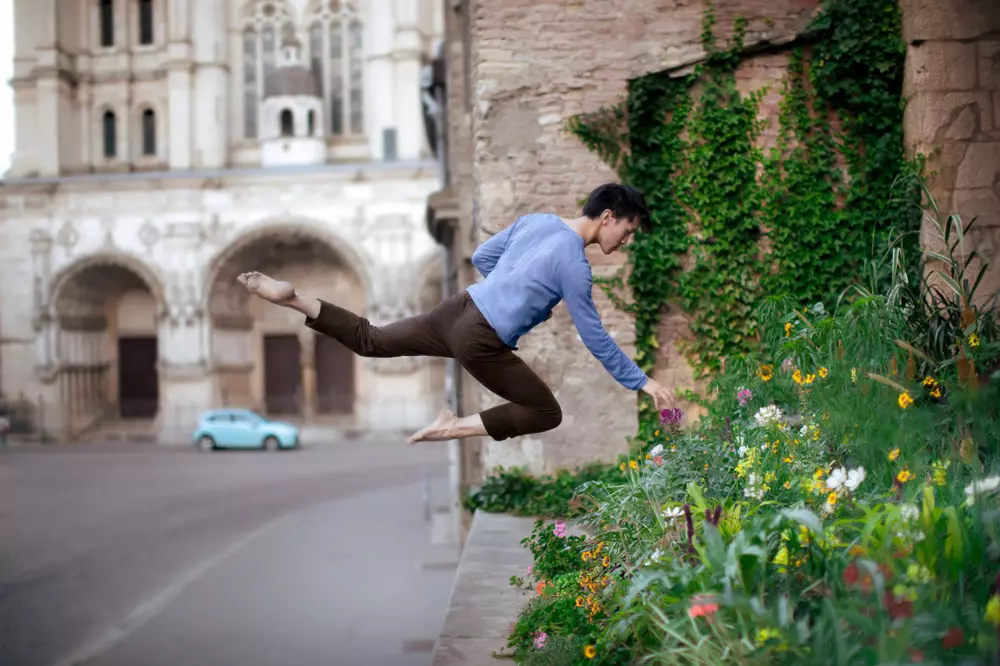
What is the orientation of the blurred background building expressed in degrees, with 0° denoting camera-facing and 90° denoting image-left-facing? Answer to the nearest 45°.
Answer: approximately 0°

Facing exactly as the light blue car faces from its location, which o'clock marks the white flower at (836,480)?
The white flower is roughly at 3 o'clock from the light blue car.

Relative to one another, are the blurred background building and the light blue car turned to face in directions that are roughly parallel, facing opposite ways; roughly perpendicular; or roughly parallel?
roughly perpendicular

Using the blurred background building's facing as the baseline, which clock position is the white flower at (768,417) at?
The white flower is roughly at 12 o'clock from the blurred background building.

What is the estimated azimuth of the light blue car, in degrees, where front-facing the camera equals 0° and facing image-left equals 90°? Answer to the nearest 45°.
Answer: approximately 270°

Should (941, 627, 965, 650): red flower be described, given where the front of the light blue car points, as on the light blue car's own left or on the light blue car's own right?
on the light blue car's own right

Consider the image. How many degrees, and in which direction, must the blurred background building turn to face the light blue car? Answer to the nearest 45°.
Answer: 0° — it already faces it

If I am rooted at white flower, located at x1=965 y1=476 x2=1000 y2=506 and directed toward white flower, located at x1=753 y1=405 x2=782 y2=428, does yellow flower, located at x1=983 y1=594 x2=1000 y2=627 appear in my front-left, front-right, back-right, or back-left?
back-left

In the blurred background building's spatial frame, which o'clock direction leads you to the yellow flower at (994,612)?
The yellow flower is roughly at 12 o'clock from the blurred background building.

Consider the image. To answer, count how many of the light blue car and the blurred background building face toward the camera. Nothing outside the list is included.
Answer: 1
